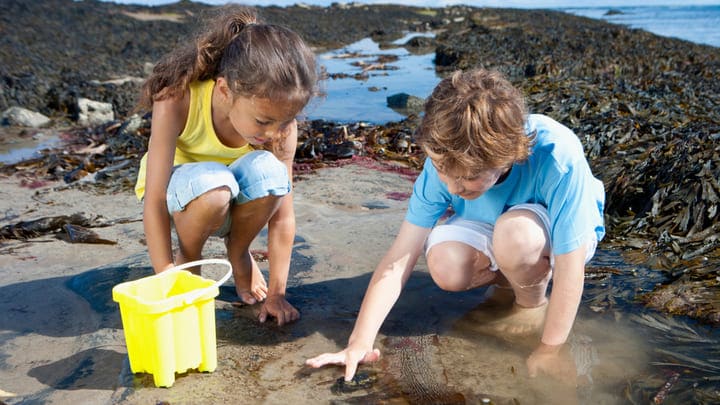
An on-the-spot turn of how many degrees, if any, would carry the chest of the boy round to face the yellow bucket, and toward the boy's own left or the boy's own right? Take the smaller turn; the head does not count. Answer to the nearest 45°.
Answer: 0° — they already face it

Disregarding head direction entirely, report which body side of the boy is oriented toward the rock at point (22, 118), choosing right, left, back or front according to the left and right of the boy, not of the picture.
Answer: right

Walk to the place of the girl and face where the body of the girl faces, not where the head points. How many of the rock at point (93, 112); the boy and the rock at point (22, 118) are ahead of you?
1

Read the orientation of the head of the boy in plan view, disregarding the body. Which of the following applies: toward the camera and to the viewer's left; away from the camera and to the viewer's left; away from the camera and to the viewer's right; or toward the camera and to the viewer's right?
toward the camera and to the viewer's left

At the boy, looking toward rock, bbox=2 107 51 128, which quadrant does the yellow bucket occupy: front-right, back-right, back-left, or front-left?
front-left

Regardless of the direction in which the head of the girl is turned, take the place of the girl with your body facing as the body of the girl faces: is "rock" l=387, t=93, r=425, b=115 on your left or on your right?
on your left

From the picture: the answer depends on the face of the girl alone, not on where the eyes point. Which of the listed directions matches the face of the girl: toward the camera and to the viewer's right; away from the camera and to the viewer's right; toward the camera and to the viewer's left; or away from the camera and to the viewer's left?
toward the camera and to the viewer's right

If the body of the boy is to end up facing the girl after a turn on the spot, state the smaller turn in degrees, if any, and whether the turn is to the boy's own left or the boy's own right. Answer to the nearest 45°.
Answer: approximately 45° to the boy's own right

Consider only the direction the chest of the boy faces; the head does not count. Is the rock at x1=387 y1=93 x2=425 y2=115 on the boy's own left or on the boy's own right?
on the boy's own right

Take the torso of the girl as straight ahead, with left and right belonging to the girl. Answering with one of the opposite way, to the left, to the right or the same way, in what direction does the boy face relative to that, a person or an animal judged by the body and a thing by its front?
to the right

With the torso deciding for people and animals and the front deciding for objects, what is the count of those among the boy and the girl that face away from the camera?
0

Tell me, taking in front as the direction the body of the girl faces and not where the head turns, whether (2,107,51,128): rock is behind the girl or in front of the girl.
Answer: behind

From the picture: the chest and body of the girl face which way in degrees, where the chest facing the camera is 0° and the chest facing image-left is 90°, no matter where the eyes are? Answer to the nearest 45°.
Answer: approximately 315°

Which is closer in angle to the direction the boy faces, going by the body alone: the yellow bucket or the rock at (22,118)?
the yellow bucket
